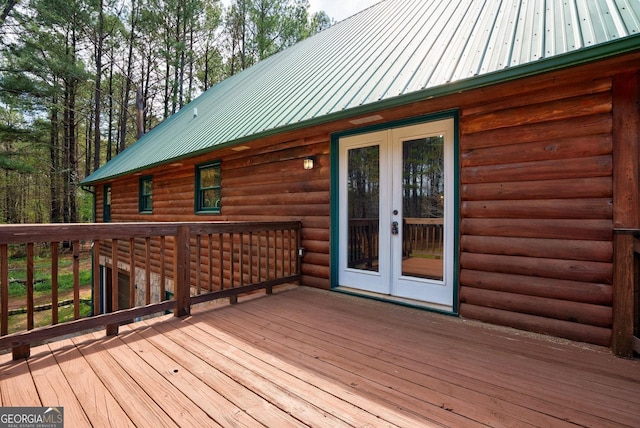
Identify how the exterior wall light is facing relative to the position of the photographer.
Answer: facing the viewer and to the left of the viewer

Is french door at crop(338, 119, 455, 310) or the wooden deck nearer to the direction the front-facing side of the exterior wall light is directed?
the wooden deck

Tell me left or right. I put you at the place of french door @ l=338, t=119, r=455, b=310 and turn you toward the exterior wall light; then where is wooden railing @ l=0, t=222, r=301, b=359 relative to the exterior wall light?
left

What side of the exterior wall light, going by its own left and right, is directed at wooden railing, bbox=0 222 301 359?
front

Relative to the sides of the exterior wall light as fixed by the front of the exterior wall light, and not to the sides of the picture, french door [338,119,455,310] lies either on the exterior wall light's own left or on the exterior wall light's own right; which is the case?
on the exterior wall light's own left
